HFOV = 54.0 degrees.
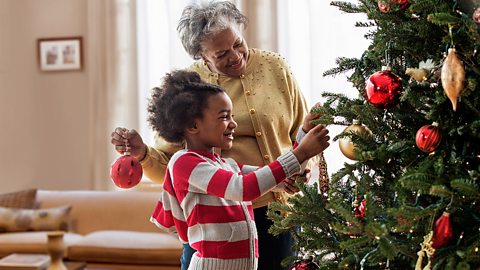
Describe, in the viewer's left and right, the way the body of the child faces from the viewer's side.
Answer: facing to the right of the viewer

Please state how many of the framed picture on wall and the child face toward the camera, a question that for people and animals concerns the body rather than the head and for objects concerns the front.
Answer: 1

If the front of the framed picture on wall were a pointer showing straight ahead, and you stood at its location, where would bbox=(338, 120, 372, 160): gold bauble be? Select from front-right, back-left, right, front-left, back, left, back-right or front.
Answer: front

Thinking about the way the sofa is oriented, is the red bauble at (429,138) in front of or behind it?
in front

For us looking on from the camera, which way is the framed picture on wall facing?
facing the viewer

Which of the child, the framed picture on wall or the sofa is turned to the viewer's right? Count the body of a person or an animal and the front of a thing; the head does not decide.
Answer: the child

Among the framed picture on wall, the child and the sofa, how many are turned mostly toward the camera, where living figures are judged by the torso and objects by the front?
2

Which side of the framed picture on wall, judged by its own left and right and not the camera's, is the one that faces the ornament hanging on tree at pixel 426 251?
front

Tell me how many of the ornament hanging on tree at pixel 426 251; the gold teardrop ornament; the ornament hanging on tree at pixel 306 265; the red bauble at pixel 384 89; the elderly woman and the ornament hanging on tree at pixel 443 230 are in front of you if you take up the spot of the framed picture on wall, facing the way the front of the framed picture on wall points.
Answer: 6

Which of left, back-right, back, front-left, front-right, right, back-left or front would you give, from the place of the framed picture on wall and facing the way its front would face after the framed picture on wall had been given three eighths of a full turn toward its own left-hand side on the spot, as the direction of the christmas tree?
back-right

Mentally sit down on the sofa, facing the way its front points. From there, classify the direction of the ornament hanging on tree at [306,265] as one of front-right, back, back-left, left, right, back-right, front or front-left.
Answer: front

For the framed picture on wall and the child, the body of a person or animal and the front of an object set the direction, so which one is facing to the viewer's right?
the child

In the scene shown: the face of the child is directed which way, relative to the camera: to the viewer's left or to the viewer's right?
to the viewer's right

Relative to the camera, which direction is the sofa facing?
toward the camera

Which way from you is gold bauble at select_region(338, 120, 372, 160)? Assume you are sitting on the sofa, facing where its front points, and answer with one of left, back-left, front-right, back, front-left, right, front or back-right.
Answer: front
